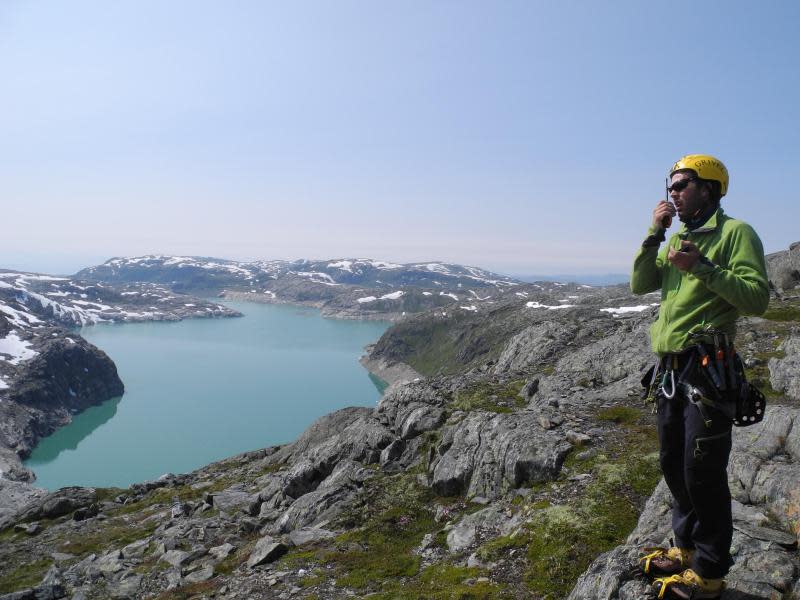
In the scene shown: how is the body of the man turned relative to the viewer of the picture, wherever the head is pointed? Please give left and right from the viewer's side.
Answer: facing the viewer and to the left of the viewer

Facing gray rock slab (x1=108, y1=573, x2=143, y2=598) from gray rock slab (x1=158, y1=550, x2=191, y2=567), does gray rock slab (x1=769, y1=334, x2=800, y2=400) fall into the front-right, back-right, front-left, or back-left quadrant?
back-left

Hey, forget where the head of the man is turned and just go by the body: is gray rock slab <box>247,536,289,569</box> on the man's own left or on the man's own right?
on the man's own right

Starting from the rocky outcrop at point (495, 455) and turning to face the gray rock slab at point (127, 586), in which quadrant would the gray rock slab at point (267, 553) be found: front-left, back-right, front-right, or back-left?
front-left

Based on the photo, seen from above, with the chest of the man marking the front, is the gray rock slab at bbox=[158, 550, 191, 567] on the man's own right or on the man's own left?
on the man's own right

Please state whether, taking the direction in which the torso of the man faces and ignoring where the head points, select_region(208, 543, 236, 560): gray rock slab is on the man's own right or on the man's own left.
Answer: on the man's own right

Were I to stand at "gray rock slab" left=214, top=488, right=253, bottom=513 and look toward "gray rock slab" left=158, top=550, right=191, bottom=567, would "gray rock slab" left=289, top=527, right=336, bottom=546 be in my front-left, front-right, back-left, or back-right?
front-left

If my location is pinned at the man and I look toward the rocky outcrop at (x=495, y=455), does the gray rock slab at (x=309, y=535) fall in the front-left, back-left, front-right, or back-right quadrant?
front-left

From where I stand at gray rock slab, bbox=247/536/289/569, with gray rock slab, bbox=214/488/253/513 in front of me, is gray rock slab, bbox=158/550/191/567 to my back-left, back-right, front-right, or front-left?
front-left
